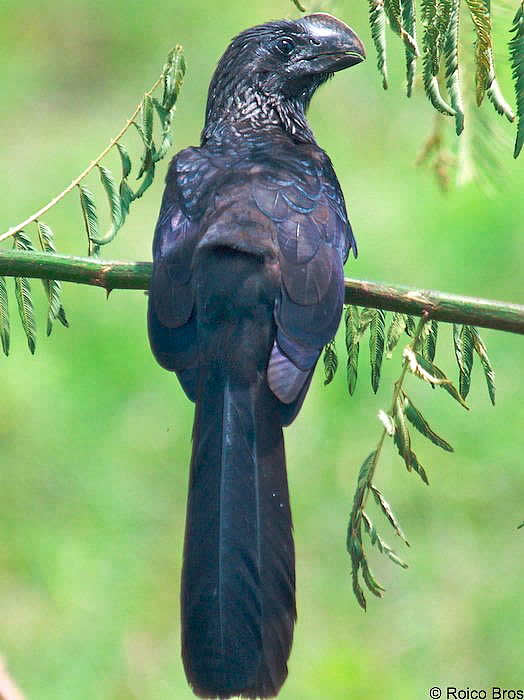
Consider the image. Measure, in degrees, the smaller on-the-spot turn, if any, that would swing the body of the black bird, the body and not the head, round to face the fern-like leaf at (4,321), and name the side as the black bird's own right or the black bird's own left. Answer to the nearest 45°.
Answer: approximately 90° to the black bird's own left

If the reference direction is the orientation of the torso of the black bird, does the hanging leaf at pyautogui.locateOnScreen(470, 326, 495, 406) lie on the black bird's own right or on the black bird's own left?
on the black bird's own right

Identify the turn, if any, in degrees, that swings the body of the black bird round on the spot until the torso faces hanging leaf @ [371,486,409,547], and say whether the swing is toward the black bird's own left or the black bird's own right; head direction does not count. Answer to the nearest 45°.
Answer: approximately 135° to the black bird's own right

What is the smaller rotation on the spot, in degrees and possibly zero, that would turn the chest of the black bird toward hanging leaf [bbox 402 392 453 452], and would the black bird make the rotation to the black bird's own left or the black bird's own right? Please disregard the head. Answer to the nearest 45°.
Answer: approximately 135° to the black bird's own right

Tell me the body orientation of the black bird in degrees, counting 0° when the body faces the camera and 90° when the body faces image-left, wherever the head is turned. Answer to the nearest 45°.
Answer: approximately 180°

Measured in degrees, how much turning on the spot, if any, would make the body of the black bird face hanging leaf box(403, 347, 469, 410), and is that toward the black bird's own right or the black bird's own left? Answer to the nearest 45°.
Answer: approximately 135° to the black bird's own right
